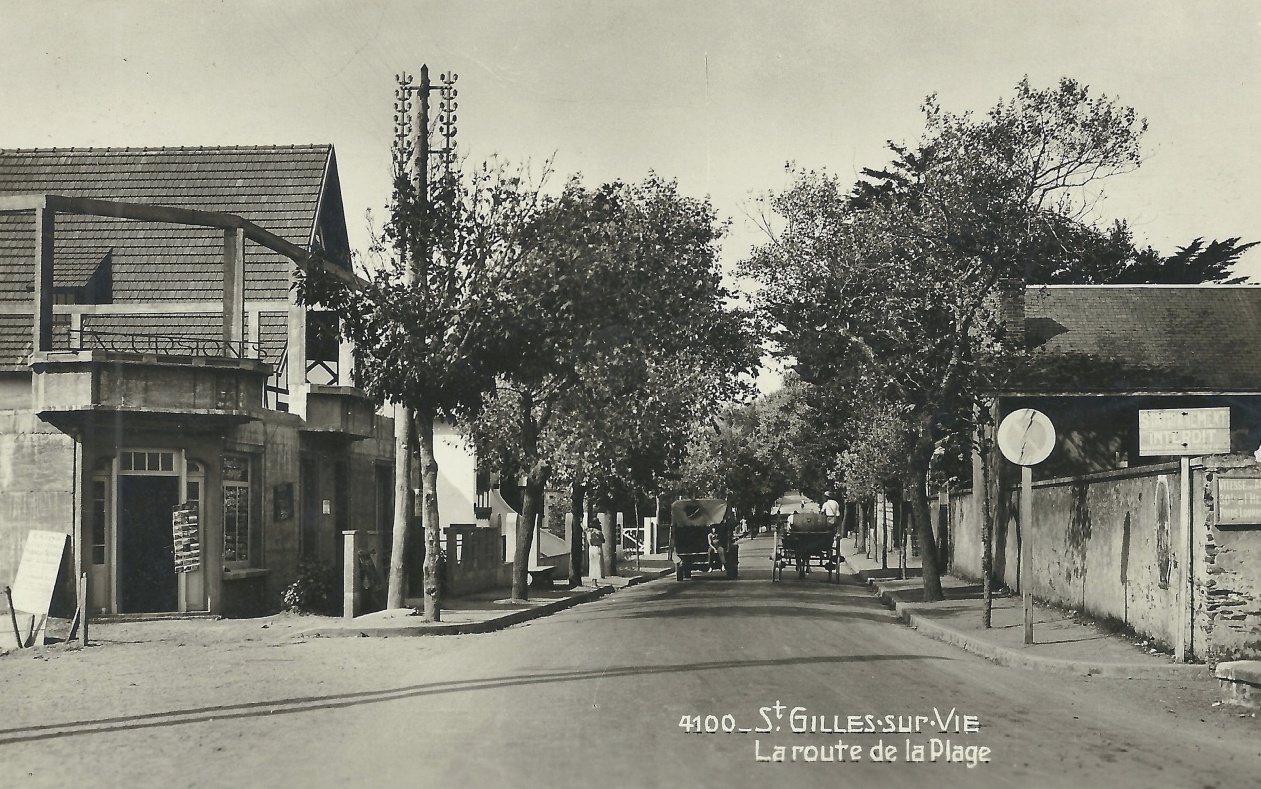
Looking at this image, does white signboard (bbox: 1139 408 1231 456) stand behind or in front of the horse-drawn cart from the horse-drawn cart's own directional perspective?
behind

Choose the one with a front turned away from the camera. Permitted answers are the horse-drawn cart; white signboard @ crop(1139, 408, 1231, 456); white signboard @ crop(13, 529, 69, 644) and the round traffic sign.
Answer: the horse-drawn cart

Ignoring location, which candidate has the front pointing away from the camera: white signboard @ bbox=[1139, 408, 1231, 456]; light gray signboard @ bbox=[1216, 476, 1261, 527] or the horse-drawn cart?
the horse-drawn cart

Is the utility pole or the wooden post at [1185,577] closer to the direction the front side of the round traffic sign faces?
the wooden post

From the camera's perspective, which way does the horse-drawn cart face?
away from the camera

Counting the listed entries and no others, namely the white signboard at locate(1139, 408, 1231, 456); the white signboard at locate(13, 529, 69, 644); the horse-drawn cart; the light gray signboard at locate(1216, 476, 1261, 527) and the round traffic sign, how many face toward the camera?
4

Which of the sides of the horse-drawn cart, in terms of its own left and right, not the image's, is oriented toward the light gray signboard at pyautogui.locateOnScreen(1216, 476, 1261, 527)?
back

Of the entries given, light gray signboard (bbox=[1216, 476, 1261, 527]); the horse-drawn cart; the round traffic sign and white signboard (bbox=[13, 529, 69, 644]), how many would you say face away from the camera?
1

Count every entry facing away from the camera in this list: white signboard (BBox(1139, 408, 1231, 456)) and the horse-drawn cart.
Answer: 1

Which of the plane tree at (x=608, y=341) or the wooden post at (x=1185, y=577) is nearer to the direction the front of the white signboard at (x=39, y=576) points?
the wooden post

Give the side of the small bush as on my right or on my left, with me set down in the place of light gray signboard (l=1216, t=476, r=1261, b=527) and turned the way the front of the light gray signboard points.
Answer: on my right
